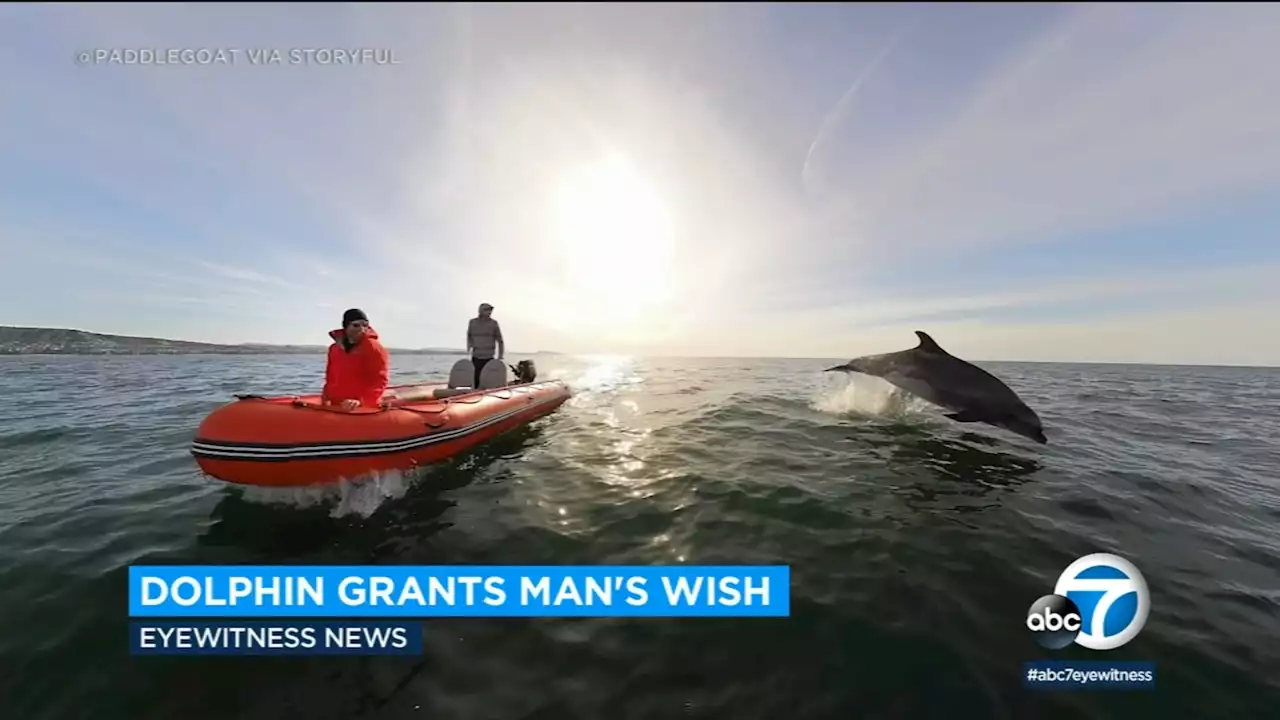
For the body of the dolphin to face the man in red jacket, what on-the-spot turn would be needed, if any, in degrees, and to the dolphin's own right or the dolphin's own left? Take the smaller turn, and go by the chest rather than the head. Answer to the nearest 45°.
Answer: approximately 135° to the dolphin's own right

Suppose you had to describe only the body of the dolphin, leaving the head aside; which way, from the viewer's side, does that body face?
to the viewer's right

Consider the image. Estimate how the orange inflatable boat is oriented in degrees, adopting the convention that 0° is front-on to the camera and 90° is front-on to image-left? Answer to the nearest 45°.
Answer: approximately 45°

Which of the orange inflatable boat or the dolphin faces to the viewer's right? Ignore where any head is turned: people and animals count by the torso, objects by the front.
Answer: the dolphin

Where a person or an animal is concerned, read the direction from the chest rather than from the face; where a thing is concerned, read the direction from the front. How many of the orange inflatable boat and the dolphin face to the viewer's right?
1

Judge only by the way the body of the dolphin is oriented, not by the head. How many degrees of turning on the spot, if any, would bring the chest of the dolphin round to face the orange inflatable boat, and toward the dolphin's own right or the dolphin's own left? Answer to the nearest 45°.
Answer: approximately 135° to the dolphin's own right

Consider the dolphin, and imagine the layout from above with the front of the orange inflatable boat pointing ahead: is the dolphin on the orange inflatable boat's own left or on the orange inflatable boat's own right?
on the orange inflatable boat's own left

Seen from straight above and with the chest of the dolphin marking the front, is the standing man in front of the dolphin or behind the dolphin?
behind
